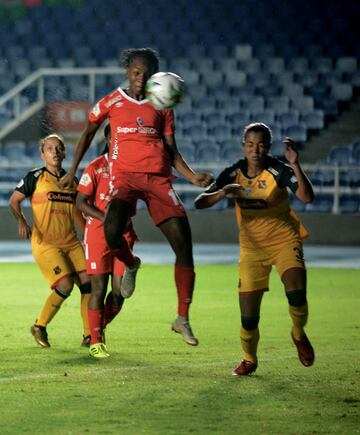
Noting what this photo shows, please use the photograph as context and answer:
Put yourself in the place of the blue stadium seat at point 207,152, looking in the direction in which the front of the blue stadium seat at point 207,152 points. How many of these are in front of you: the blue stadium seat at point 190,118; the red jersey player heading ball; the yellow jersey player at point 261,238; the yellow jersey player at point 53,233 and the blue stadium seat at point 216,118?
3

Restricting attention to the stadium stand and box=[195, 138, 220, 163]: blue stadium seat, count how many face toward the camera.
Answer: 2

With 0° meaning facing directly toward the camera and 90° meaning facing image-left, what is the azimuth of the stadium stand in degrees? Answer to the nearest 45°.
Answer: approximately 0°

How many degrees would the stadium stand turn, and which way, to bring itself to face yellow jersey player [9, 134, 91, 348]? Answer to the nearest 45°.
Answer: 0° — it already faces them
